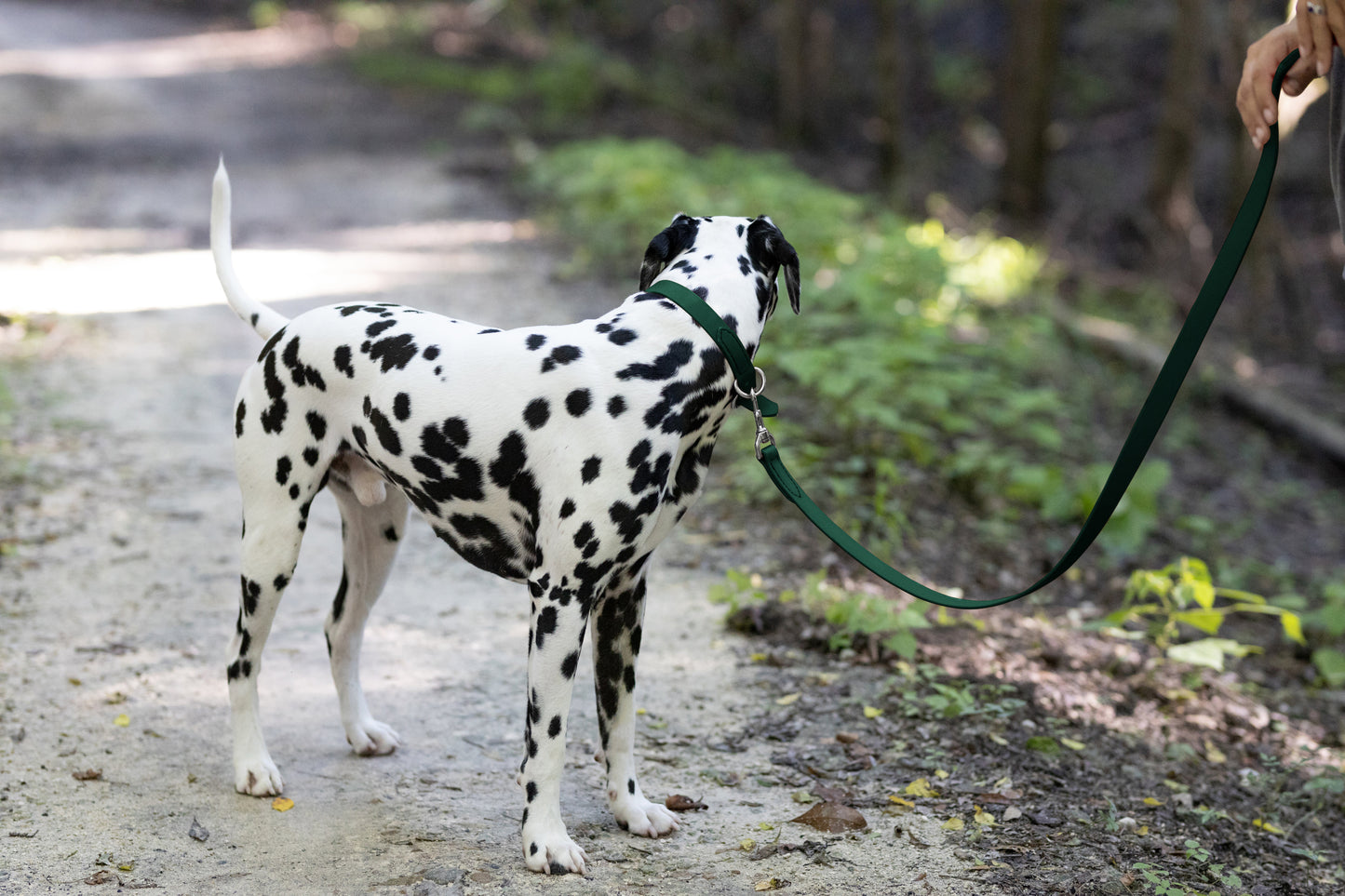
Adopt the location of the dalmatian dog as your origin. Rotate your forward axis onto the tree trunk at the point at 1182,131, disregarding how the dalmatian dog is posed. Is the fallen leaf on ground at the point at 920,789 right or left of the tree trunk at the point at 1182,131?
right

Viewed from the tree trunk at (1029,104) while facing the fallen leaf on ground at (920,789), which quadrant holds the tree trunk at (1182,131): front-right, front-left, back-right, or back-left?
front-left
